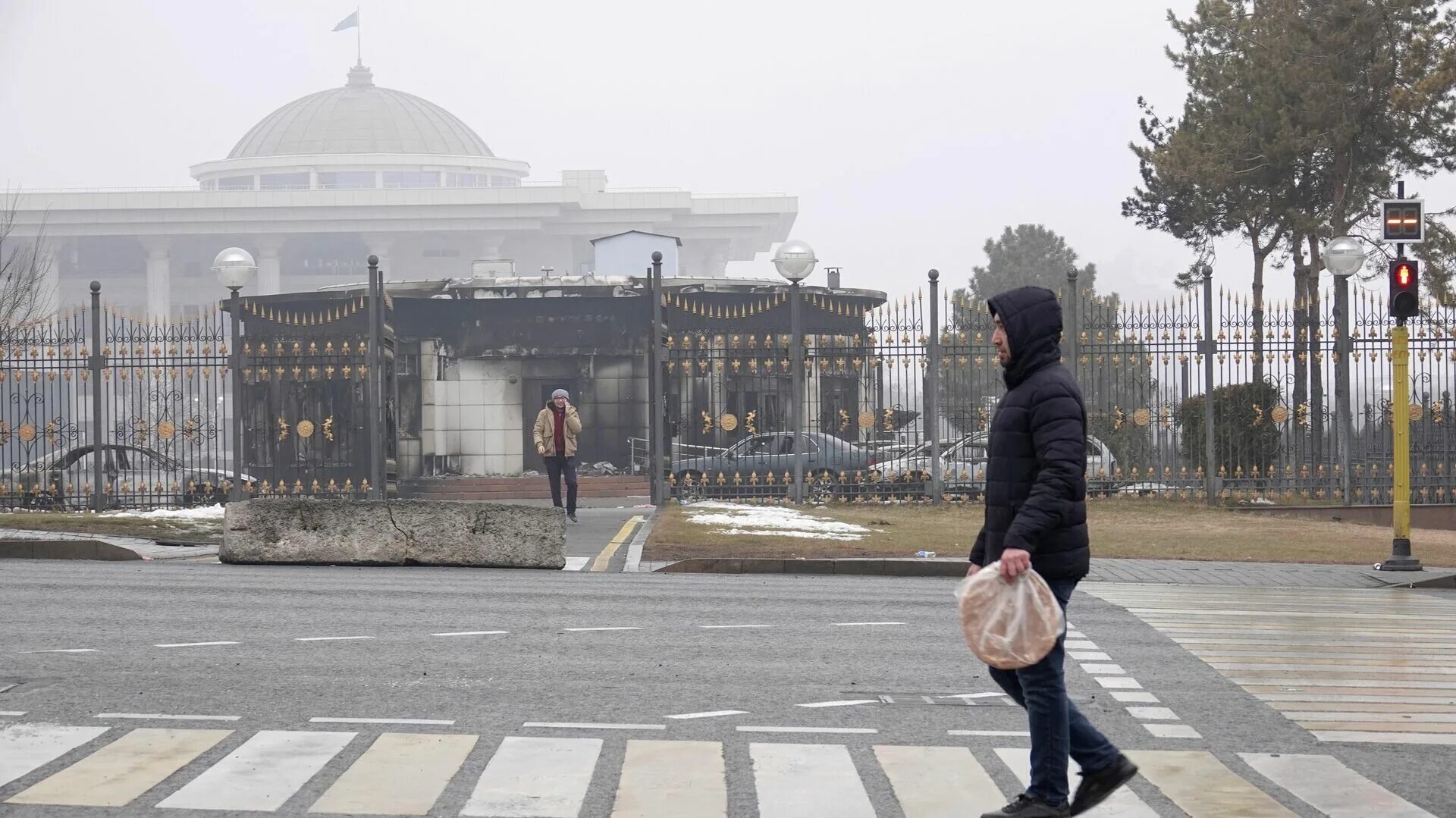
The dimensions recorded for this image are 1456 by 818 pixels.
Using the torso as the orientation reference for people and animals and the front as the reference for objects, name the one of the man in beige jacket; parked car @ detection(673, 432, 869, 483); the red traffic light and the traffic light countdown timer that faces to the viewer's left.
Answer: the parked car

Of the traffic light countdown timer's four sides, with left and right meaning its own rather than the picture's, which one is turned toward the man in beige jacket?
right

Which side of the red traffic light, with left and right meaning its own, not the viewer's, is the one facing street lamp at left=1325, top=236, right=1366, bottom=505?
back

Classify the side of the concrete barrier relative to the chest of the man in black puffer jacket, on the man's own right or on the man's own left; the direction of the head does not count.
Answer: on the man's own right

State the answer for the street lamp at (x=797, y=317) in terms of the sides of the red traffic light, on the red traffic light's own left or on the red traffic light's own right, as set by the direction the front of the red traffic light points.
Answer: on the red traffic light's own right

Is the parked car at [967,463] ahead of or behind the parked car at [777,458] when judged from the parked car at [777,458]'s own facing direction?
behind

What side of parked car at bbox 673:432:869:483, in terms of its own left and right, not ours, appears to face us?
left

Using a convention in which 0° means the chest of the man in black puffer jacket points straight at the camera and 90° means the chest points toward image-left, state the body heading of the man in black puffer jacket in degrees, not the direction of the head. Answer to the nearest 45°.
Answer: approximately 90°
